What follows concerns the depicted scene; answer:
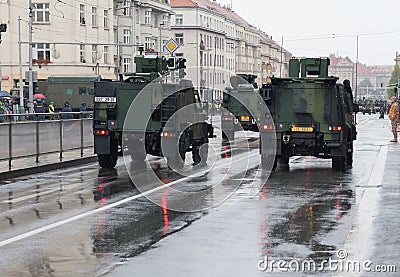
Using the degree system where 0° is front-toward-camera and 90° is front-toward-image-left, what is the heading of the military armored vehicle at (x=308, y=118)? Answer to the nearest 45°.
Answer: approximately 180°

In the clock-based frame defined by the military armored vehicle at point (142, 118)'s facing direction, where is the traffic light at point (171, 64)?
The traffic light is roughly at 11 o'clock from the military armored vehicle.

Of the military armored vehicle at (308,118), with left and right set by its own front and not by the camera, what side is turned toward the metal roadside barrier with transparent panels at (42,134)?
left

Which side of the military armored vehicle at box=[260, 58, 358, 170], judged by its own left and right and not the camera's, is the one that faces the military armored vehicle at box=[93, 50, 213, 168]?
left

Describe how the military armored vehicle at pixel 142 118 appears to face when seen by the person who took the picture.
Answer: facing away from the viewer and to the right of the viewer

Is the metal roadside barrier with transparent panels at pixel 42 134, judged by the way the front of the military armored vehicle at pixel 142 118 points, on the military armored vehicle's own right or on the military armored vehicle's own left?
on the military armored vehicle's own left
